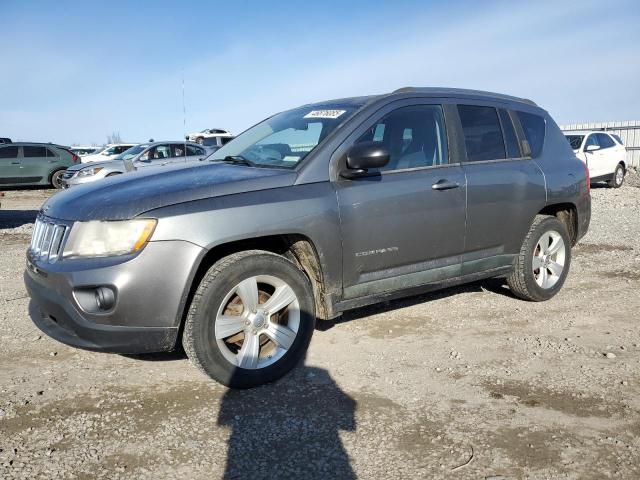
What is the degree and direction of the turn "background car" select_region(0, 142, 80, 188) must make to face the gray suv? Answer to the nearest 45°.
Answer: approximately 90° to its left

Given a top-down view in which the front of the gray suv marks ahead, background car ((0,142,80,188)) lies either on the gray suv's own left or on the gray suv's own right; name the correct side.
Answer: on the gray suv's own right

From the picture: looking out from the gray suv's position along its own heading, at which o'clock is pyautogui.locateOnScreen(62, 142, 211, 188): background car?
The background car is roughly at 4 o'clock from the gray suv.

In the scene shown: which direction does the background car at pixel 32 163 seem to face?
to the viewer's left

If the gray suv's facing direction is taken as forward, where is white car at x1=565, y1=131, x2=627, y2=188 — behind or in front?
behind
